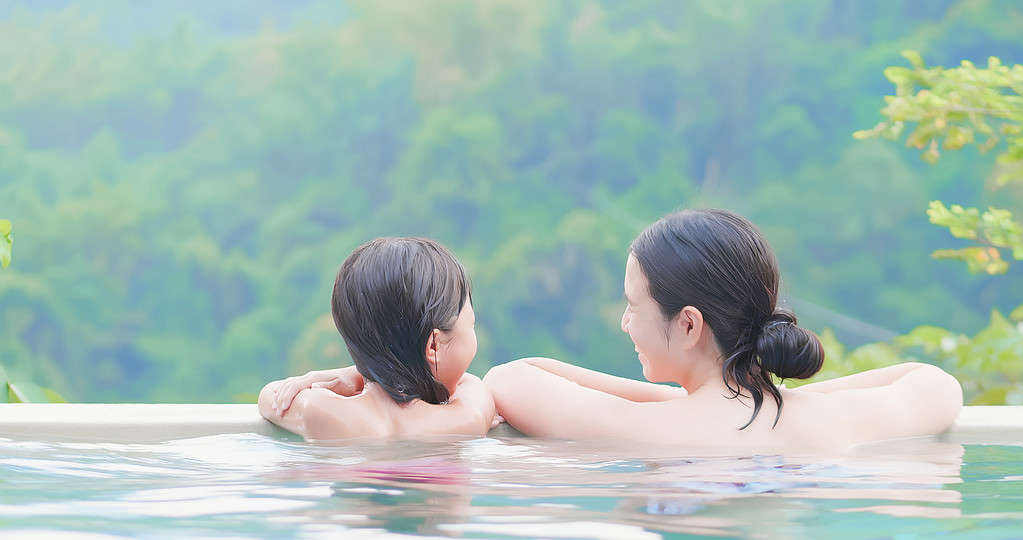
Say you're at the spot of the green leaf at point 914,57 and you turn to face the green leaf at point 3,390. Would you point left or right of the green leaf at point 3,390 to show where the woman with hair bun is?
left

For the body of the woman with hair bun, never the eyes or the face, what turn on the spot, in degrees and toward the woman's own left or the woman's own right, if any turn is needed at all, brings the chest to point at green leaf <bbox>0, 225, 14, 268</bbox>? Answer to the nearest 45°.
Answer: approximately 90° to the woman's own left

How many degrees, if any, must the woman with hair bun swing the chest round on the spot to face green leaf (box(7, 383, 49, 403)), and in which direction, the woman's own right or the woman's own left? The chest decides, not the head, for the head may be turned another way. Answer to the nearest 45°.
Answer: approximately 45° to the woman's own left

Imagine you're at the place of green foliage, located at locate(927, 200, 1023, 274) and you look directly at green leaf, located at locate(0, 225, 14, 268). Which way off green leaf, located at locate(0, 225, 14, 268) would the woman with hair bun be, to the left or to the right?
left

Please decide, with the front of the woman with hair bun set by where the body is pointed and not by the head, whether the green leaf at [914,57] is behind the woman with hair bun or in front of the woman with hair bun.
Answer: in front

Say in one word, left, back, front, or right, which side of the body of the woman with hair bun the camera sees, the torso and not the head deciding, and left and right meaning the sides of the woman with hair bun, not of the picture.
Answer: back

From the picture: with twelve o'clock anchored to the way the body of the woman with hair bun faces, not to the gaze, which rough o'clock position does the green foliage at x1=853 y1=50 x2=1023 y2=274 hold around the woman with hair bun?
The green foliage is roughly at 1 o'clock from the woman with hair bun.

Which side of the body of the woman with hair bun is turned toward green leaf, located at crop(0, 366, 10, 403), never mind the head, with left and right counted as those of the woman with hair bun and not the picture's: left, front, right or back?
left

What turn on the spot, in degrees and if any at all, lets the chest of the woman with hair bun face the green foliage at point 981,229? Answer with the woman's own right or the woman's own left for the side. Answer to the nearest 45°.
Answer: approximately 45° to the woman's own right
